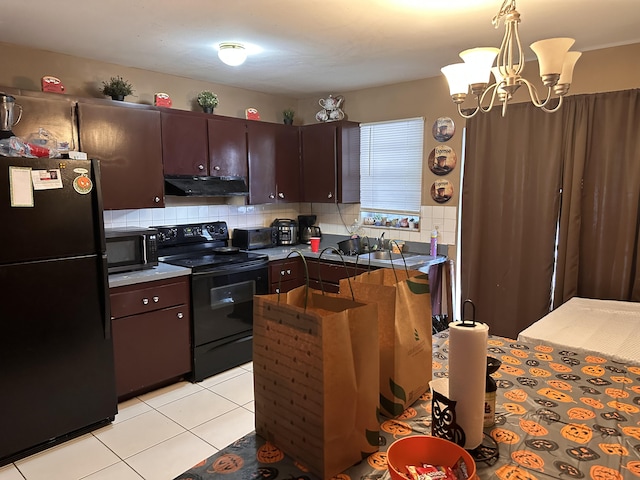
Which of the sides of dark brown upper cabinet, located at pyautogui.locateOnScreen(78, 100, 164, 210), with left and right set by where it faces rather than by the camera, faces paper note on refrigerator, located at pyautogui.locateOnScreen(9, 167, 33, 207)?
right

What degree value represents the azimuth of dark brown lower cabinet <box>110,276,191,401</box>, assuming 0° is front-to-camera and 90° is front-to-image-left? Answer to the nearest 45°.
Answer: approximately 315°

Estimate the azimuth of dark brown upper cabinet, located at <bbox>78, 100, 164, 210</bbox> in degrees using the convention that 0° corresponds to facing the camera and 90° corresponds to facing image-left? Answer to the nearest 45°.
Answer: approximately 315°

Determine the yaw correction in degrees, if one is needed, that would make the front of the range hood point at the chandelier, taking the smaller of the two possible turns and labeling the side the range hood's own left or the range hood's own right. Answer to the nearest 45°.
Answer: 0° — it already faces it

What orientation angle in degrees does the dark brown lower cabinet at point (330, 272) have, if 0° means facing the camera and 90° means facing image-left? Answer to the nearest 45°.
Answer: approximately 45°

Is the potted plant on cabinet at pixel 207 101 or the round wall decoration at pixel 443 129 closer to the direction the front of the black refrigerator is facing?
the round wall decoration

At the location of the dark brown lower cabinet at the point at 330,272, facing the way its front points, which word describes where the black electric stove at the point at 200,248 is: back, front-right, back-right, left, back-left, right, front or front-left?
front-right

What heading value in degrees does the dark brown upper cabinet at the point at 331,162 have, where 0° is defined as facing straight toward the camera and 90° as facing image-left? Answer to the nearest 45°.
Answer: approximately 45°

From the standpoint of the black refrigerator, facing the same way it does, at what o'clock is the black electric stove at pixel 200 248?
The black electric stove is roughly at 9 o'clock from the black refrigerator.
